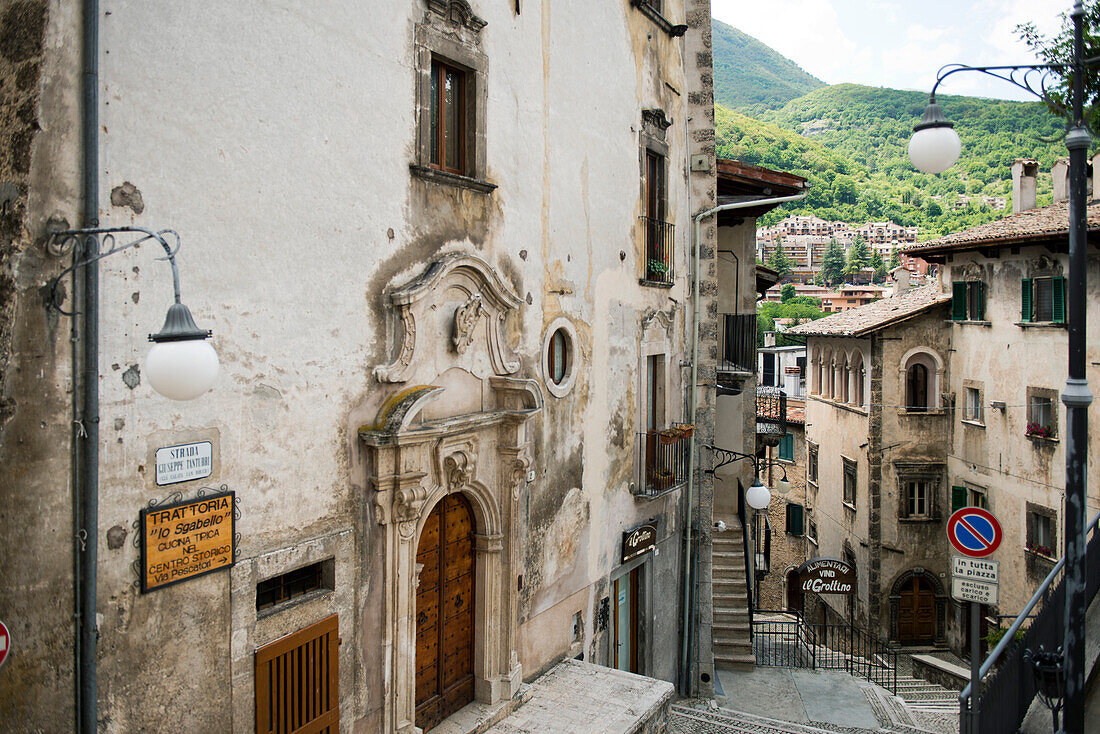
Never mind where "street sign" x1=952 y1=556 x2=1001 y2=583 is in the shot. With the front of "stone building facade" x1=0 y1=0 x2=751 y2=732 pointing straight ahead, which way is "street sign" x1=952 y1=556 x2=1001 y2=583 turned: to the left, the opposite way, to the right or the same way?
to the right

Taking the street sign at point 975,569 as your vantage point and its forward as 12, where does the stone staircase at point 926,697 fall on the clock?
The stone staircase is roughly at 6 o'clock from the street sign.

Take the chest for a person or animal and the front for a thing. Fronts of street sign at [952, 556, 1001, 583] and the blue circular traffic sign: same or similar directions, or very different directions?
same or similar directions

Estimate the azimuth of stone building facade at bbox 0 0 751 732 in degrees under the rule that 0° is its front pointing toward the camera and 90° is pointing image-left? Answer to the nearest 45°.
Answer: approximately 315°

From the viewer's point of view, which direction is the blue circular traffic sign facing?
toward the camera

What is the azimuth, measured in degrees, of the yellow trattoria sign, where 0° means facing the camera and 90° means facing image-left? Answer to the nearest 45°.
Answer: approximately 315°

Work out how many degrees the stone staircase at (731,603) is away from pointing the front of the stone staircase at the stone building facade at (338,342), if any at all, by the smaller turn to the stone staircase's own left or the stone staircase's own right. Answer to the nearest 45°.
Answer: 0° — it already faces it

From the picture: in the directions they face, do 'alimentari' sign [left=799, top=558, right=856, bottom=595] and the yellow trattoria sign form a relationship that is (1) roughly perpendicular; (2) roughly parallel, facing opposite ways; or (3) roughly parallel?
roughly perpendicular

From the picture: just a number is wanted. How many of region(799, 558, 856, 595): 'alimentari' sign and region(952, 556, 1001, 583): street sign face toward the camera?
2

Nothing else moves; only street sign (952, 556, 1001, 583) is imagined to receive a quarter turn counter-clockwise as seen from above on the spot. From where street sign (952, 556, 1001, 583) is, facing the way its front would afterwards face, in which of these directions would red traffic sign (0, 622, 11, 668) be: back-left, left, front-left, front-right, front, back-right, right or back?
back-right

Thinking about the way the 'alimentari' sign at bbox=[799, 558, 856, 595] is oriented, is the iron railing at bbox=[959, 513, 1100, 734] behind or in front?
in front

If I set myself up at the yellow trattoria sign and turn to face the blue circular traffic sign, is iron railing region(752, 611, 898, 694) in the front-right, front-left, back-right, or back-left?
front-left

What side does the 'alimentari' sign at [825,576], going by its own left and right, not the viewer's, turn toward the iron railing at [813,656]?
front

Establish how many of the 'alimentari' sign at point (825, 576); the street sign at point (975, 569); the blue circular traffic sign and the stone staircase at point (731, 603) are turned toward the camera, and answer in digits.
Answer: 4

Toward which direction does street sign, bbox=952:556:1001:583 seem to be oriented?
toward the camera

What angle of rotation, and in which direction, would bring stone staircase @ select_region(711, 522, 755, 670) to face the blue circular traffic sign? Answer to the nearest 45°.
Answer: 0° — it already faces it

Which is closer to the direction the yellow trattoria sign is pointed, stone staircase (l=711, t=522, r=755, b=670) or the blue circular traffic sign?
the blue circular traffic sign
